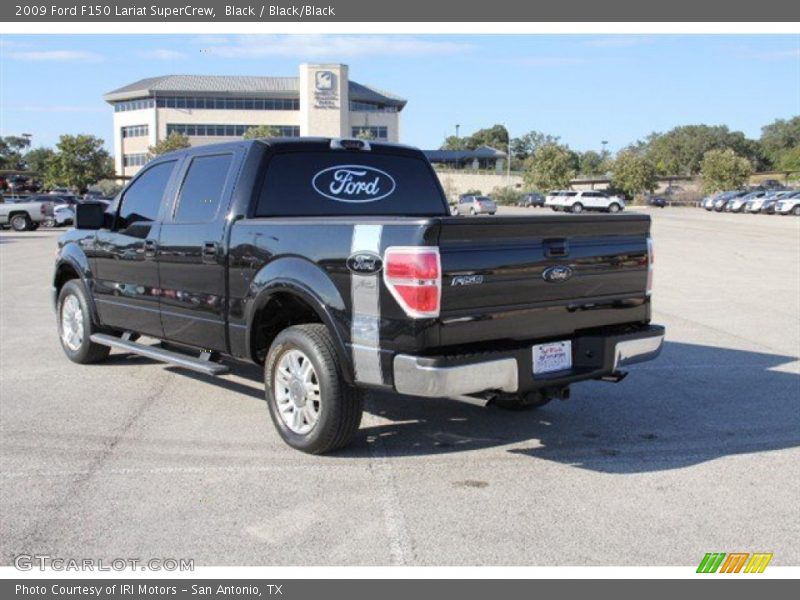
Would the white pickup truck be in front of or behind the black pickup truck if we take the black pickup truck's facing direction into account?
in front

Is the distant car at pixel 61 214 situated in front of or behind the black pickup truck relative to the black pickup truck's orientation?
in front

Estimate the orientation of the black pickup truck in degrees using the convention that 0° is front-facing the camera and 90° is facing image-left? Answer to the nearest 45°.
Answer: approximately 135°
